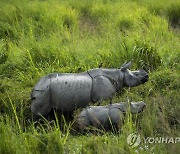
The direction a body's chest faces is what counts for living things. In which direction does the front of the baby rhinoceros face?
to the viewer's right

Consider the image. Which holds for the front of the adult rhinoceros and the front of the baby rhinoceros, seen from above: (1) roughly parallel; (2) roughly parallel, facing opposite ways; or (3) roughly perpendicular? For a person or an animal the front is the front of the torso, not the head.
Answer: roughly parallel

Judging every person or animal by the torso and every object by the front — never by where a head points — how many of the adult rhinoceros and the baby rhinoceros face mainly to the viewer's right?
2

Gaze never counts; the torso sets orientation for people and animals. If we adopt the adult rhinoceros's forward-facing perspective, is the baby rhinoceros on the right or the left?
on its right

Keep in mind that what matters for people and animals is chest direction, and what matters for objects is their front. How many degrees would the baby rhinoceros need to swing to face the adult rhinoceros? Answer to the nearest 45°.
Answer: approximately 135° to its left

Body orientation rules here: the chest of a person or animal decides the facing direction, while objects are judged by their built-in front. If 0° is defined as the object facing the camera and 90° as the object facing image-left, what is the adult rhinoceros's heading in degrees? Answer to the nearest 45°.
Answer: approximately 270°
